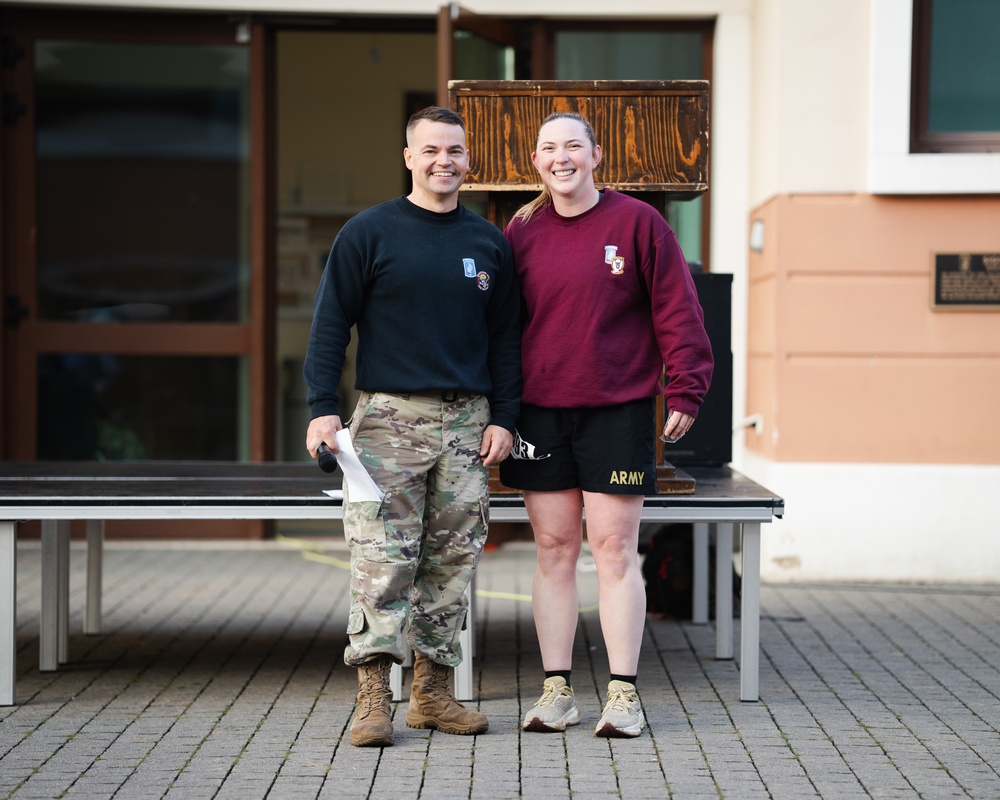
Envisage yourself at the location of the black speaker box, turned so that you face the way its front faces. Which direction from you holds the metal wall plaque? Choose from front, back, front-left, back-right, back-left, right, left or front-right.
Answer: back-left

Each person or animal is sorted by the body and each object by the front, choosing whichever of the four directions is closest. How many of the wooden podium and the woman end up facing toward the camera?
2

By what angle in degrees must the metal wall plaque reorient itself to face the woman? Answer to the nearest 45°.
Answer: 0° — it already faces them

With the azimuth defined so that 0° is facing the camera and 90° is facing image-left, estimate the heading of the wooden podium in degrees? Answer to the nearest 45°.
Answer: approximately 0°
